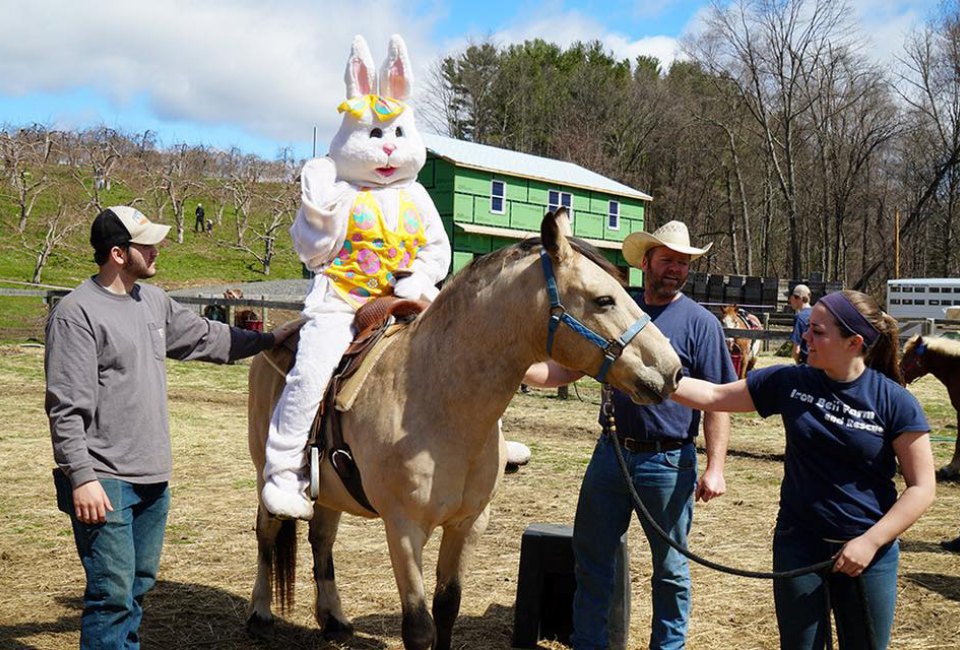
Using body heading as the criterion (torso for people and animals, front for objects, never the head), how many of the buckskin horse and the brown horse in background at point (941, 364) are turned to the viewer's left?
1

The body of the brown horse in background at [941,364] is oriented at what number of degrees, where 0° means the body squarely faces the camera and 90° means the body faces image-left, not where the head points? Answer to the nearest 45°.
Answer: approximately 90°

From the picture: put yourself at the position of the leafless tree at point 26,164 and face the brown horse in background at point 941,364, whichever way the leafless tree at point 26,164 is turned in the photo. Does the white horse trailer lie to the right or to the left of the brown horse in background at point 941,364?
left

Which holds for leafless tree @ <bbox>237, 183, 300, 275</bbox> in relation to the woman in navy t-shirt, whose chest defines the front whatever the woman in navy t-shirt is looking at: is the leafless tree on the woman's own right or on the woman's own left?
on the woman's own right

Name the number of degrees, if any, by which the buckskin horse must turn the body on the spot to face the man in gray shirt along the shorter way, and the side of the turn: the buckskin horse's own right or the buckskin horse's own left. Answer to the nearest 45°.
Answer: approximately 135° to the buckskin horse's own right

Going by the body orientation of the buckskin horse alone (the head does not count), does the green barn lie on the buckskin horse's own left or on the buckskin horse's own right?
on the buckskin horse's own left

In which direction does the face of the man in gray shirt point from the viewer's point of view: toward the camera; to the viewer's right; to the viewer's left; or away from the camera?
to the viewer's right

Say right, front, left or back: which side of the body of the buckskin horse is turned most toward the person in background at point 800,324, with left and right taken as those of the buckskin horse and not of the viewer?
left

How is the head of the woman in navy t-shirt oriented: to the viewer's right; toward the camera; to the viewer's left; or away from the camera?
to the viewer's left

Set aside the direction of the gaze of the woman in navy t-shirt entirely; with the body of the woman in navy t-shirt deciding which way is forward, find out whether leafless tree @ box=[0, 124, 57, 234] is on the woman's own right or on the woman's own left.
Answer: on the woman's own right

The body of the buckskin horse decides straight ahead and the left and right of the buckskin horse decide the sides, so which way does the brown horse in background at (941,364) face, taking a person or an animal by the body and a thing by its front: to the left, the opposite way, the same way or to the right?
the opposite way

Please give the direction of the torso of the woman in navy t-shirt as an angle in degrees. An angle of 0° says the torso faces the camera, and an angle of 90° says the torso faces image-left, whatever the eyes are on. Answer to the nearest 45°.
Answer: approximately 45°

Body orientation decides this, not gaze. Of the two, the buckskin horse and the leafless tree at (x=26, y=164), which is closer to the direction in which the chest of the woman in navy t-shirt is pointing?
the buckskin horse

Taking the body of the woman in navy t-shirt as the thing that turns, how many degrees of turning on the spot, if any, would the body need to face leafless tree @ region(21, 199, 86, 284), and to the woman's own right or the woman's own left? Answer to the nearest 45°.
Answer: approximately 90° to the woman's own right
